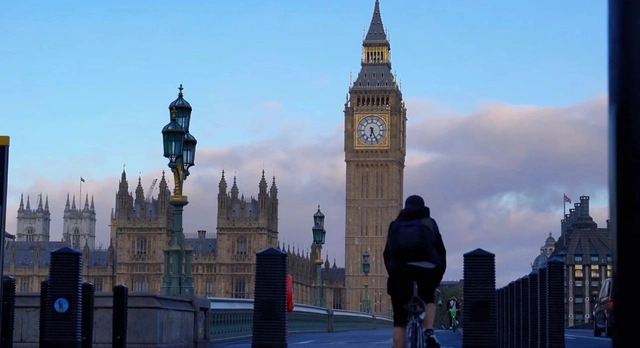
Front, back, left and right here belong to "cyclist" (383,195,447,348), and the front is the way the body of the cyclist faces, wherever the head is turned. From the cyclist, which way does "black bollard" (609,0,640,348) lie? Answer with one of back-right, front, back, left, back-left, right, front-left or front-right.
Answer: back

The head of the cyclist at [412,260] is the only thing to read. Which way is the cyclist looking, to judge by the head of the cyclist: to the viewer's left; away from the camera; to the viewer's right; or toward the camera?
away from the camera

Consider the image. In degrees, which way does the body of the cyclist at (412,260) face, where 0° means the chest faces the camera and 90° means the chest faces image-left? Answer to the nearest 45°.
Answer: approximately 180°

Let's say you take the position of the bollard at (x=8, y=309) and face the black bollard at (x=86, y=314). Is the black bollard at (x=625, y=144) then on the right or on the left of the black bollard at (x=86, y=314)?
right
